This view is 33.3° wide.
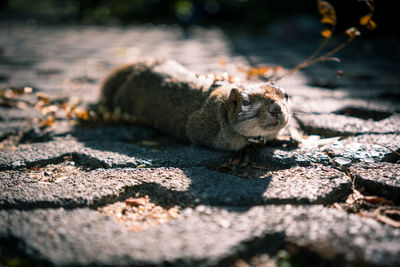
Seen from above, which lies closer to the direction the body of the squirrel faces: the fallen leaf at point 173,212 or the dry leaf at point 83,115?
the fallen leaf

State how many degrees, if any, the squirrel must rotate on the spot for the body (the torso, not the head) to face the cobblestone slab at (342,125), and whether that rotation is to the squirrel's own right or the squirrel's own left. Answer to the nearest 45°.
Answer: approximately 45° to the squirrel's own left

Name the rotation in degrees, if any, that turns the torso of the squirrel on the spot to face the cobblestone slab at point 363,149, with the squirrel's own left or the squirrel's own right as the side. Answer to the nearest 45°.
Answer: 0° — it already faces it

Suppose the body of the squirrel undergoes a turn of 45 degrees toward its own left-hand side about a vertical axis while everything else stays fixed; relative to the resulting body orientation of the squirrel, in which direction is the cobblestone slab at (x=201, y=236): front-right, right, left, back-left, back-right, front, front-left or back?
right

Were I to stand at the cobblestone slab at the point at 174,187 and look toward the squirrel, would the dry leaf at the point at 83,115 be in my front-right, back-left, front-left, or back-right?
front-left

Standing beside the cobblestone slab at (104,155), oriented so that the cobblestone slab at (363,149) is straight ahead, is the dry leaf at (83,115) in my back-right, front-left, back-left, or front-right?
back-left

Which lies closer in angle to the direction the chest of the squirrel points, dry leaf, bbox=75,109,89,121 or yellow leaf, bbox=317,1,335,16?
the yellow leaf

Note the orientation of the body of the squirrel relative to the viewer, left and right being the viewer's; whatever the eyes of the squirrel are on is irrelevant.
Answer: facing the viewer and to the right of the viewer

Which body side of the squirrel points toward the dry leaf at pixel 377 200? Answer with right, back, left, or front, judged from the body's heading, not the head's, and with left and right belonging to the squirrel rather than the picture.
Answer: front

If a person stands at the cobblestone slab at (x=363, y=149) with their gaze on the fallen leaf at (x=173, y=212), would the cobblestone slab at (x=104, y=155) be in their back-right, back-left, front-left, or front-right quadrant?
front-right

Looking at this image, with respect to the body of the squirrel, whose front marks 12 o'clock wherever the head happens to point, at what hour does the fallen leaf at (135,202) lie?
The fallen leaf is roughly at 2 o'clock from the squirrel.

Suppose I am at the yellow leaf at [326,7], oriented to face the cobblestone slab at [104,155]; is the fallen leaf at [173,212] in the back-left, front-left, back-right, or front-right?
front-left

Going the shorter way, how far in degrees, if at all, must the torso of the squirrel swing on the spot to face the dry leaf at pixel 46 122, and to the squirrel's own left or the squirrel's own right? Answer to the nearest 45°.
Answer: approximately 135° to the squirrel's own right

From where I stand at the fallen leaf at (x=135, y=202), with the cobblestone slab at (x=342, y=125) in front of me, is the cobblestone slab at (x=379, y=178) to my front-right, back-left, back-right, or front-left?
front-right

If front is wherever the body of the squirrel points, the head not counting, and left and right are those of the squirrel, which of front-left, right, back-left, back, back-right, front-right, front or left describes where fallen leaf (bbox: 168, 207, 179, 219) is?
front-right

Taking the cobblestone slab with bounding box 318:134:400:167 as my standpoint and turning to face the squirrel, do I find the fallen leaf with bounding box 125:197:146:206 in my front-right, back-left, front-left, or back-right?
front-left
